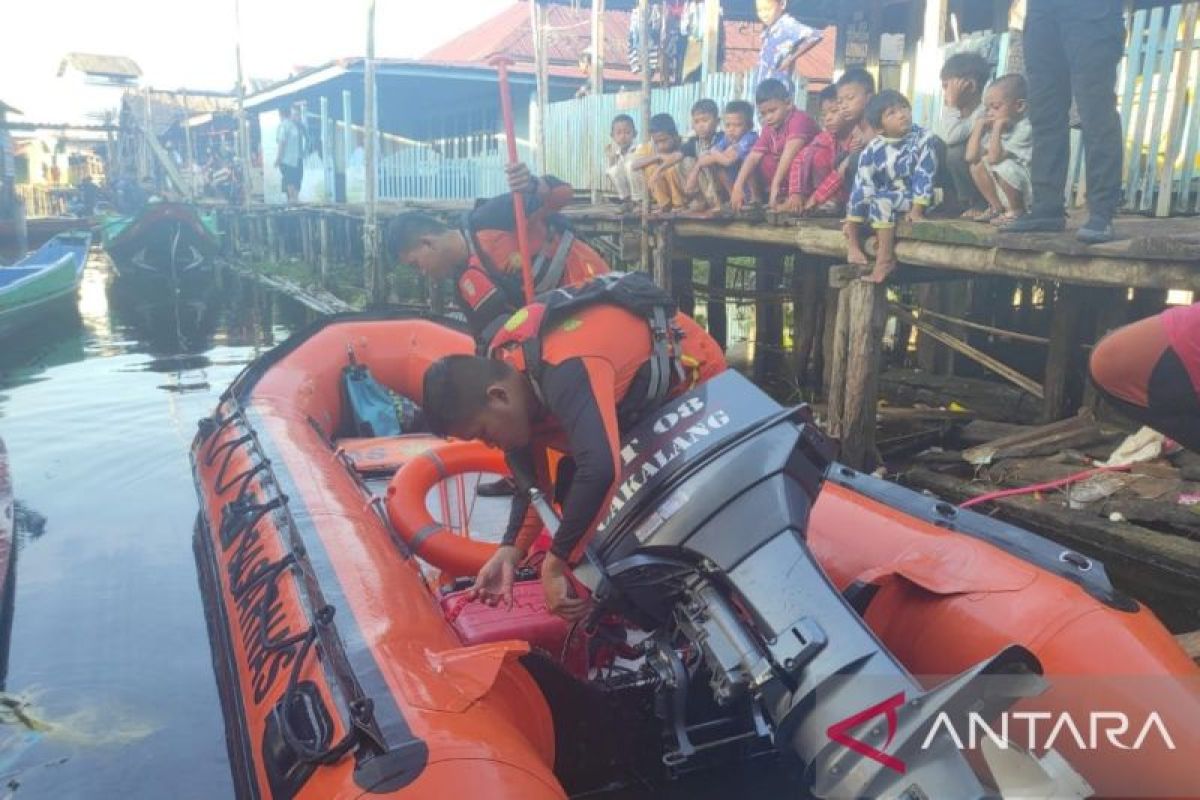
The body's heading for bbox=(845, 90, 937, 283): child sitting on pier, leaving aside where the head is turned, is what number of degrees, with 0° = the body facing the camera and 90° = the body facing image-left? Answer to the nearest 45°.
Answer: approximately 45°

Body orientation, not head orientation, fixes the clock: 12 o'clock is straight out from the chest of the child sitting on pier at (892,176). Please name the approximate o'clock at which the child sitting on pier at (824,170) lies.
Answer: the child sitting on pier at (824,170) is roughly at 4 o'clock from the child sitting on pier at (892,176).

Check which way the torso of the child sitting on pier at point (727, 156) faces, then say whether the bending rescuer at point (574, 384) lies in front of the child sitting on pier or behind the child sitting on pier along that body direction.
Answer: in front

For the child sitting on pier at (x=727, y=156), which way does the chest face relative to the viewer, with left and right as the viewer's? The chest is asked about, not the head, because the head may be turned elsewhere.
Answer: facing the viewer and to the left of the viewer

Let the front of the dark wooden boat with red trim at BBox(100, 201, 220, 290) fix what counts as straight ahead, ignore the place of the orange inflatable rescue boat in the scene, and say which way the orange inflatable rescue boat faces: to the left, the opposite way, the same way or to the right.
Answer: the opposite way

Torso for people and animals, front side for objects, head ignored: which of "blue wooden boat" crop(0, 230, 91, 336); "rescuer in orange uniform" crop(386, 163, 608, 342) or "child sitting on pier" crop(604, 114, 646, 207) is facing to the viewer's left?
the rescuer in orange uniform

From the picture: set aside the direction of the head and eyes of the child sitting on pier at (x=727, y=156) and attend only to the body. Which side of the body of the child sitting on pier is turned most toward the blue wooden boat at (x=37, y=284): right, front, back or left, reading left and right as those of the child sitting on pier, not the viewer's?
right

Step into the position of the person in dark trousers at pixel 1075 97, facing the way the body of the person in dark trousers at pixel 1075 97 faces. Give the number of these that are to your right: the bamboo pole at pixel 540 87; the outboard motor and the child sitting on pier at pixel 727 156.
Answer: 2

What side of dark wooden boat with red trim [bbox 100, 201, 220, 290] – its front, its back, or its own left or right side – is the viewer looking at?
front
